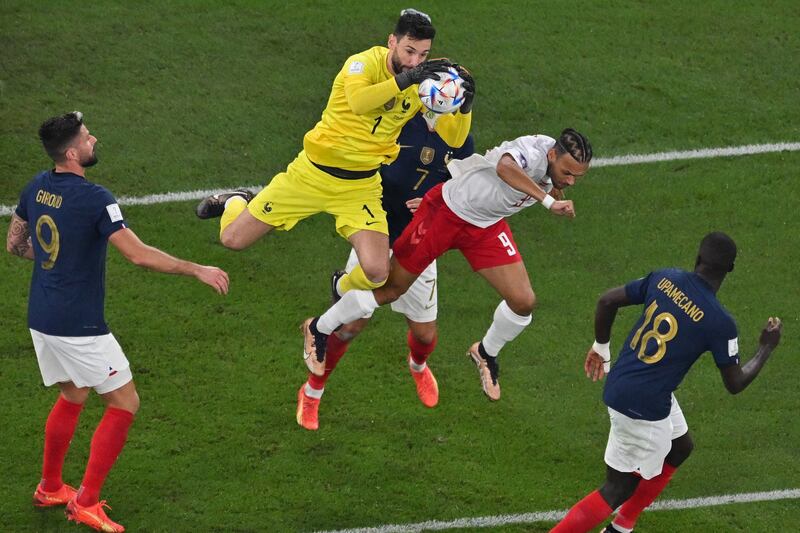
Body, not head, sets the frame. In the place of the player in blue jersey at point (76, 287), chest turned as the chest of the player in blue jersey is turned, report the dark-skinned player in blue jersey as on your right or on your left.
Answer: on your right

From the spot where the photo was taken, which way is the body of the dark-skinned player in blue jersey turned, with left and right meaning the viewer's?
facing away from the viewer and to the right of the viewer

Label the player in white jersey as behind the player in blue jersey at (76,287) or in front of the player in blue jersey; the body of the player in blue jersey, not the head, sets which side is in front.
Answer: in front

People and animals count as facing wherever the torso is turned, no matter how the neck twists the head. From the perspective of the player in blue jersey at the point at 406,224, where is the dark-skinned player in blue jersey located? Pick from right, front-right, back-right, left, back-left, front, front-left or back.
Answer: front-left

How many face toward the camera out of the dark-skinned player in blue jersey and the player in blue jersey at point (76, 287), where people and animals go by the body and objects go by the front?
0

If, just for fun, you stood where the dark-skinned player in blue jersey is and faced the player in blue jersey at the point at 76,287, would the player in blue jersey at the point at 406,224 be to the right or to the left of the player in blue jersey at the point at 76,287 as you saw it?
right

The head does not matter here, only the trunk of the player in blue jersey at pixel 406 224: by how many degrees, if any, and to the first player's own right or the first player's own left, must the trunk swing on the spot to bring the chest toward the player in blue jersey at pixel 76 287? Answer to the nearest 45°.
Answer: approximately 45° to the first player's own right

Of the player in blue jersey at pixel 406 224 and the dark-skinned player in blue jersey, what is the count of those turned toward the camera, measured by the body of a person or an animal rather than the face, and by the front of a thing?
1

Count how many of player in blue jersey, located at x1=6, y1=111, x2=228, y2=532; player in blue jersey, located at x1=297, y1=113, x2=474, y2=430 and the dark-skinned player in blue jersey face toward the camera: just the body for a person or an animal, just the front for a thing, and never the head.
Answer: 1

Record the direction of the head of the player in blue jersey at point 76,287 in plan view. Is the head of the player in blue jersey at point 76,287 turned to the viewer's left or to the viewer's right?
to the viewer's right

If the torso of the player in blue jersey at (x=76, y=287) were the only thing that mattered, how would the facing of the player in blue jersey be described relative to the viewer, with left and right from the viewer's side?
facing away from the viewer and to the right of the viewer
